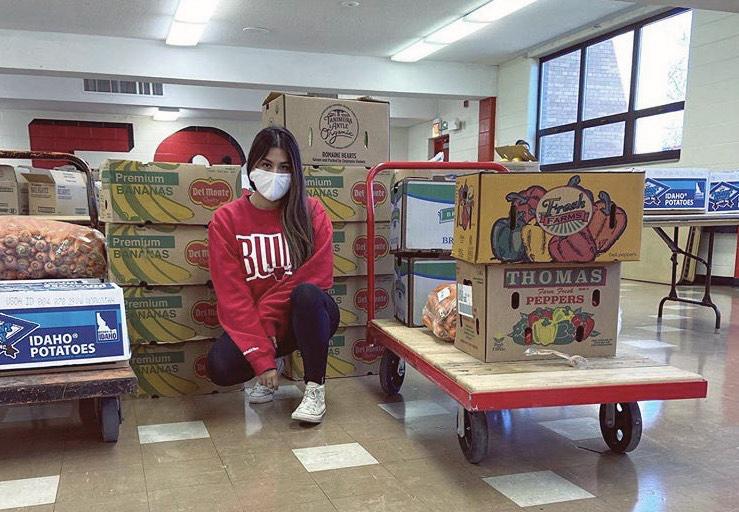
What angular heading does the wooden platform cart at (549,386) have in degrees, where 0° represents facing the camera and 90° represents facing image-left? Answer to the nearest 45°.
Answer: approximately 315°

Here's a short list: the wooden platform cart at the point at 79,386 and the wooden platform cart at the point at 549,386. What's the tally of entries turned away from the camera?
0

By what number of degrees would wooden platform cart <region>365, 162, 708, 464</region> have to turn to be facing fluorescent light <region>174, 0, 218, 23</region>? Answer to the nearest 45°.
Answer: approximately 180°

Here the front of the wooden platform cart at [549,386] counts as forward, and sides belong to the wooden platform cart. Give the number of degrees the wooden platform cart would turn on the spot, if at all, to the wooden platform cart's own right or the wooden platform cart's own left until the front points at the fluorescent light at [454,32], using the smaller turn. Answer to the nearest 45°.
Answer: approximately 135° to the wooden platform cart's own left

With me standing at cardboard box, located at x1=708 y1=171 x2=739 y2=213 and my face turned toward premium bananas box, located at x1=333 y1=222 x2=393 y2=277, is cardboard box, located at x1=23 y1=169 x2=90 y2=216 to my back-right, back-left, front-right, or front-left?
front-right
